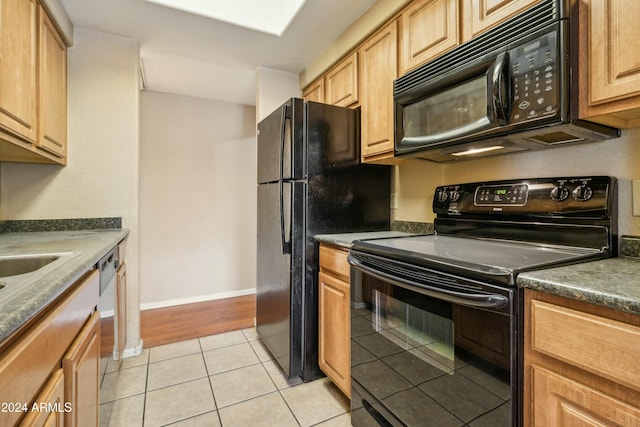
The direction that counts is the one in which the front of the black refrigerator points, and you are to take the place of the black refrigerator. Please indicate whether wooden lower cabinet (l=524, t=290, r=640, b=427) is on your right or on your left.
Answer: on your left

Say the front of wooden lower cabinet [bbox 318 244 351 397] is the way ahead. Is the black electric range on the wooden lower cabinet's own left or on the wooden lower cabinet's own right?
on the wooden lower cabinet's own left

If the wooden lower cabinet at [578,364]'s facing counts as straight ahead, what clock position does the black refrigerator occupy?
The black refrigerator is roughly at 2 o'clock from the wooden lower cabinet.

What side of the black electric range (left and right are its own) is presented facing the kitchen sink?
front

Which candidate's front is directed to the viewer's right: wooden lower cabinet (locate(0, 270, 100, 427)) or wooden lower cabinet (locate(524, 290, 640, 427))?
wooden lower cabinet (locate(0, 270, 100, 427))

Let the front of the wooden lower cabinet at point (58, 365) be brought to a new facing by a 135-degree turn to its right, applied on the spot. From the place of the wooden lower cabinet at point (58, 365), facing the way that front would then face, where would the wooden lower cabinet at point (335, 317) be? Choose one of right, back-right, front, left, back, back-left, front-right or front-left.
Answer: back-left

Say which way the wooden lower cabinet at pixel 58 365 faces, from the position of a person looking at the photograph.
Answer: facing to the right of the viewer

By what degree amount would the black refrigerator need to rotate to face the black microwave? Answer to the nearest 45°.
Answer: approximately 90° to its left

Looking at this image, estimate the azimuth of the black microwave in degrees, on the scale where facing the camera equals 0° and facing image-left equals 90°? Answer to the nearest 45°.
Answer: approximately 45°

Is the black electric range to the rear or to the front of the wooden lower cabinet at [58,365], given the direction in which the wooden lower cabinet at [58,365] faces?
to the front

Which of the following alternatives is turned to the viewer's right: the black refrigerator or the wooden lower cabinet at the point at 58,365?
the wooden lower cabinet
